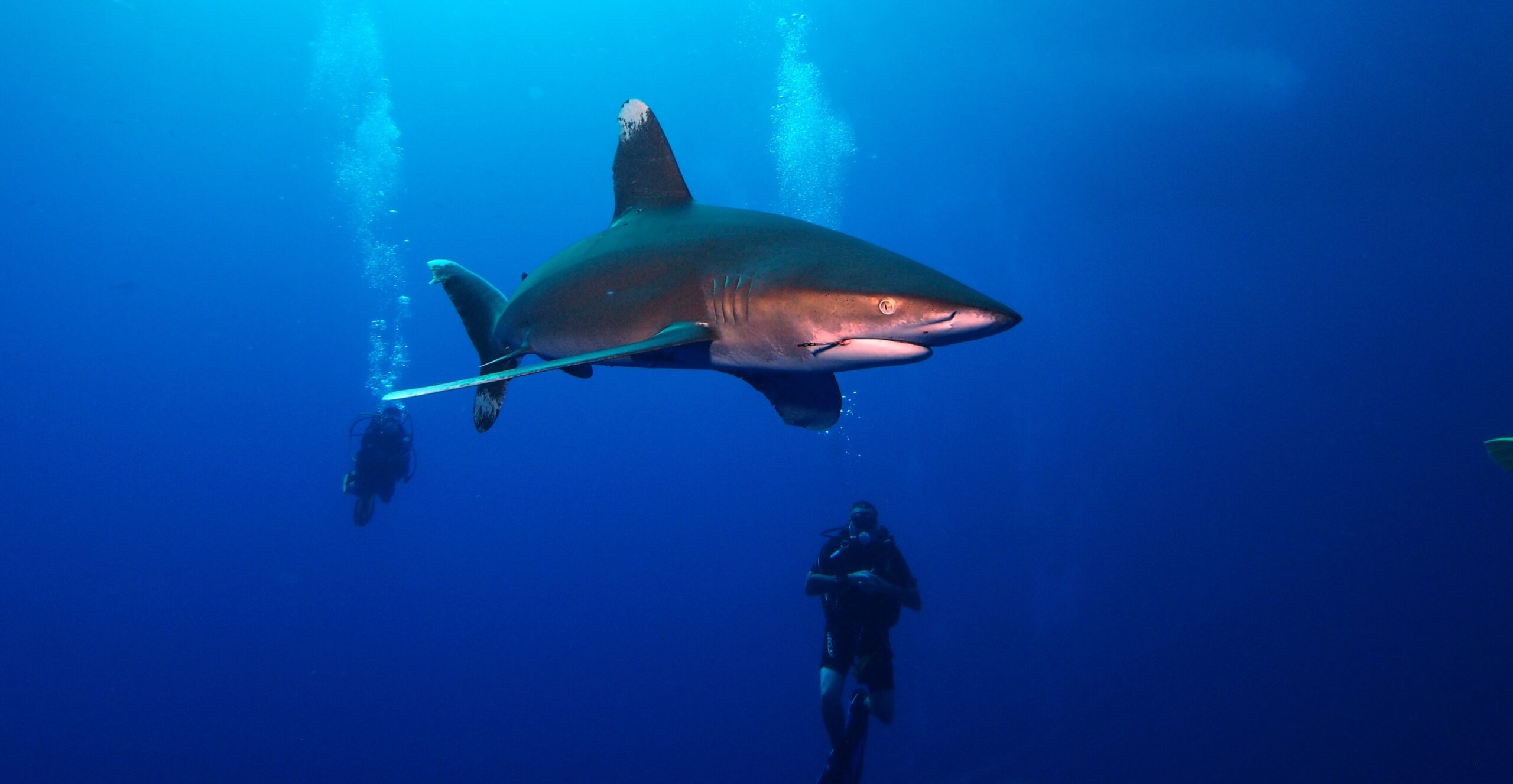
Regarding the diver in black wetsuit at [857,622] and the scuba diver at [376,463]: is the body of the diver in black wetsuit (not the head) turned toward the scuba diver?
no

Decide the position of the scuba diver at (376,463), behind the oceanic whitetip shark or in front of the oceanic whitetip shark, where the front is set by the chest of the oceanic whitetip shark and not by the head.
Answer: behind

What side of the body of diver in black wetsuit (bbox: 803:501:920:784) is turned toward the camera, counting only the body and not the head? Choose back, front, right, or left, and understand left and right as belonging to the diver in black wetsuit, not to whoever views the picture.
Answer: front

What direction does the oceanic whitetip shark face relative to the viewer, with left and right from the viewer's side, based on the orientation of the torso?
facing the viewer and to the right of the viewer

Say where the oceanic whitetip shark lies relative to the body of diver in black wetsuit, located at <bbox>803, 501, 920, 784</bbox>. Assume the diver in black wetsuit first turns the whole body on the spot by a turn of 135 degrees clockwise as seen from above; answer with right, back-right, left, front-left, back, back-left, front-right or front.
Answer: back-left

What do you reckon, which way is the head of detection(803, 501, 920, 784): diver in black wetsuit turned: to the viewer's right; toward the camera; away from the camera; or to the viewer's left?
toward the camera
